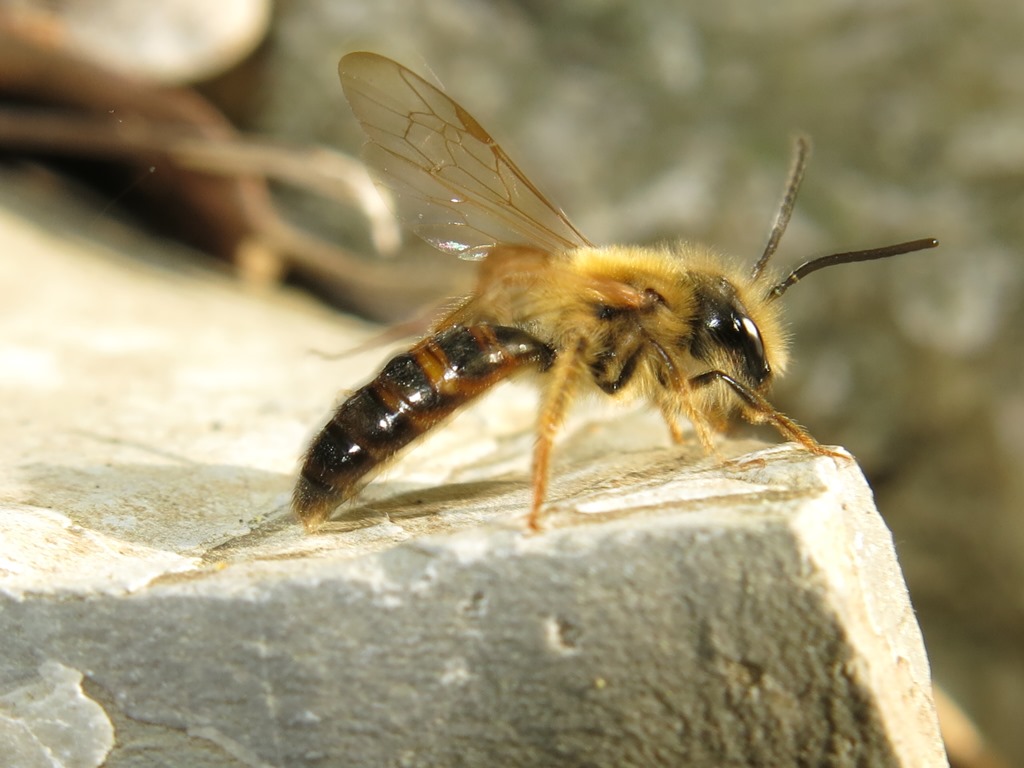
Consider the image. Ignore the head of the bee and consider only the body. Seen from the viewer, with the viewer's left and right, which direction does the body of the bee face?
facing to the right of the viewer
